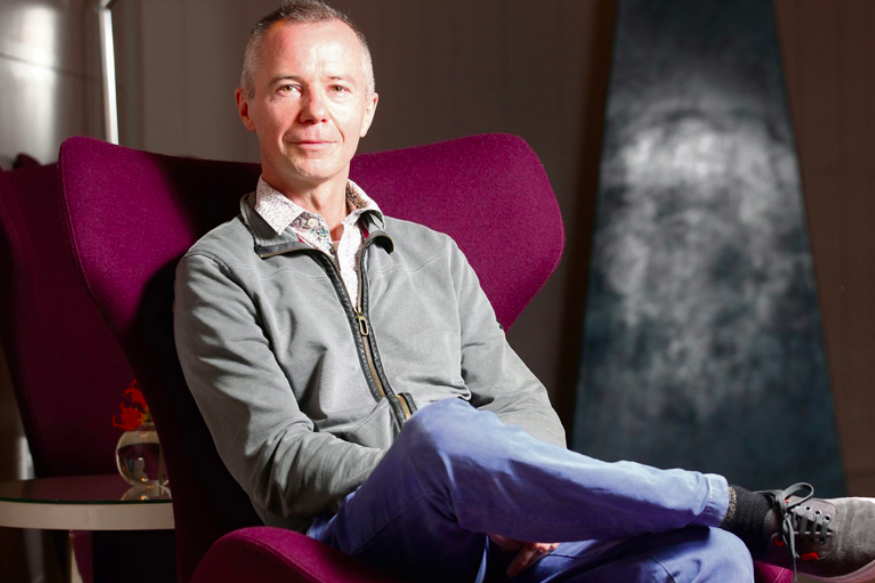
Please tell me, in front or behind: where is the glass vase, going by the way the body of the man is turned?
behind

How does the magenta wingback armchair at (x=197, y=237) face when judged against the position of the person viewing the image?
facing the viewer and to the right of the viewer

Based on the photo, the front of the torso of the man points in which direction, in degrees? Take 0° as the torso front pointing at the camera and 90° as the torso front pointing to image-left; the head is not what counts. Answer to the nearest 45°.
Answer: approximately 315°
